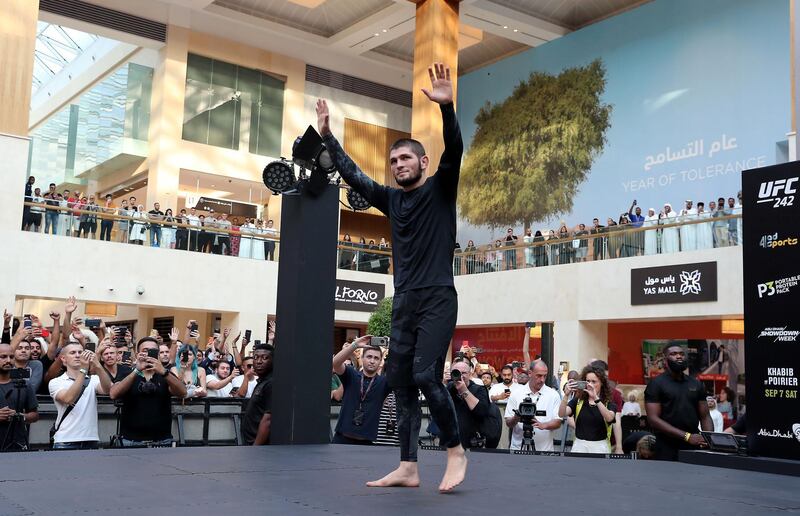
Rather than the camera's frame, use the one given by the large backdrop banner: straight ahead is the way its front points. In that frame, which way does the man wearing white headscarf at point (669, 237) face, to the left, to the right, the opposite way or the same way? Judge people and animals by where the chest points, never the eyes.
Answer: the same way

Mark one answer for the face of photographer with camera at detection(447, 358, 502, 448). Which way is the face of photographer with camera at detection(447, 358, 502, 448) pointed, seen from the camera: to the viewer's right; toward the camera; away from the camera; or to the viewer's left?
toward the camera

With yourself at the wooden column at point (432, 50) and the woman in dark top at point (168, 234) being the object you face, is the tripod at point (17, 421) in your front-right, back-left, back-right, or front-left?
front-left

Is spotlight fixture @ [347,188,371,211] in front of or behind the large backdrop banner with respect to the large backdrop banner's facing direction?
in front

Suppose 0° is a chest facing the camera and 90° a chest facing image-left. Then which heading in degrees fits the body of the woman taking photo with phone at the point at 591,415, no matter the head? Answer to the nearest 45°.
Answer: approximately 45°

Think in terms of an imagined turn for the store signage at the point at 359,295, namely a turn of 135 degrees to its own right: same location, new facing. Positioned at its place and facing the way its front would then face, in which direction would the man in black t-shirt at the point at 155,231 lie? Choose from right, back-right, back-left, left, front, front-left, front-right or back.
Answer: front-left

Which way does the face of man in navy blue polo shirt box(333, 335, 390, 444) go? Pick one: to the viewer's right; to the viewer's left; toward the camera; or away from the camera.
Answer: toward the camera

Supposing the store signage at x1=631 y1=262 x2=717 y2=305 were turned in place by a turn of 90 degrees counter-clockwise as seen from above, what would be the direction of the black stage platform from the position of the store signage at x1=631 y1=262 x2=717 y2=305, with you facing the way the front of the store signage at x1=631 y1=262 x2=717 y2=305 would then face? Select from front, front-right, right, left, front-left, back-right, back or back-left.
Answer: front-right

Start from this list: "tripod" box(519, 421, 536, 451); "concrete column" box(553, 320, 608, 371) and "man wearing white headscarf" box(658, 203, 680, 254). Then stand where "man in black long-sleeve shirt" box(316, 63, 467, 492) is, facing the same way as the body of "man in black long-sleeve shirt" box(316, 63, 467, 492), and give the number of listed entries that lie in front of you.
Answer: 0

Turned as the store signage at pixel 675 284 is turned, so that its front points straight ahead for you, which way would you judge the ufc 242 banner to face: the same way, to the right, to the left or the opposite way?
the same way

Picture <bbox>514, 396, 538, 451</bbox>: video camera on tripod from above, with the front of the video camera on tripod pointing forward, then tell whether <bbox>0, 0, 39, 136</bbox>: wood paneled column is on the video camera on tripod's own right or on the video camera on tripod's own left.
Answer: on the video camera on tripod's own right

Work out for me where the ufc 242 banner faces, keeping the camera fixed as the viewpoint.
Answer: facing the viewer and to the left of the viewer

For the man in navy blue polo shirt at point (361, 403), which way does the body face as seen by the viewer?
toward the camera

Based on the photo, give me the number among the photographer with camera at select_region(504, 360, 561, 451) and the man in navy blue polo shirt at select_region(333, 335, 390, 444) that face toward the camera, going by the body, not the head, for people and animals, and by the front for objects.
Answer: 2

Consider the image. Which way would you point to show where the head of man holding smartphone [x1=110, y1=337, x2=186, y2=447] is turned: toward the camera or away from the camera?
toward the camera

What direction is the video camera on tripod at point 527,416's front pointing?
toward the camera

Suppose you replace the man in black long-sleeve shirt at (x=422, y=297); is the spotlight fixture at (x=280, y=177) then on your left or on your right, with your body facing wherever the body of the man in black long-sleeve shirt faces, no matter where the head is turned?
on your right

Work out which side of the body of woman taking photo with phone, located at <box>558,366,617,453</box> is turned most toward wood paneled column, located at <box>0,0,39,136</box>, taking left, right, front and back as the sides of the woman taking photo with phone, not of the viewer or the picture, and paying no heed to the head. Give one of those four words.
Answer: right

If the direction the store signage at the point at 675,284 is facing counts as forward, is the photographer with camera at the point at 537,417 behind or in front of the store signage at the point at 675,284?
in front
